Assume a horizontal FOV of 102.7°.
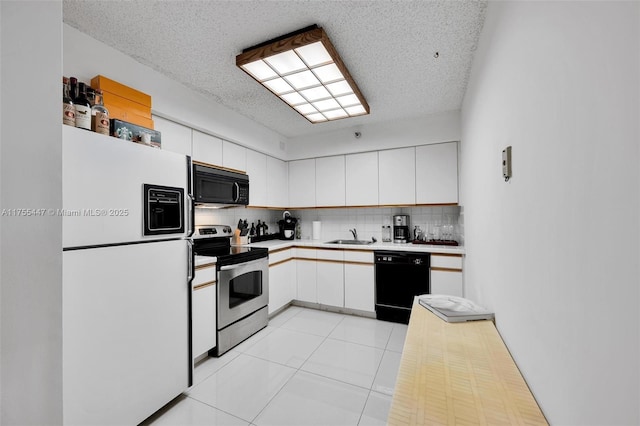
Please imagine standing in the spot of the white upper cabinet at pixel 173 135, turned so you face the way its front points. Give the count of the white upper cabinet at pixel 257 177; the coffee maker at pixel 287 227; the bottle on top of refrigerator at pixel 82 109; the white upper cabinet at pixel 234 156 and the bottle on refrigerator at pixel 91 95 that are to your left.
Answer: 3

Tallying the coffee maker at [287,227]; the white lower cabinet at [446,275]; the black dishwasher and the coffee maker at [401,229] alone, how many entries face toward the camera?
4

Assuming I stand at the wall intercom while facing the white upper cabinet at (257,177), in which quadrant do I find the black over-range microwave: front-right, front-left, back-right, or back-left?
front-left

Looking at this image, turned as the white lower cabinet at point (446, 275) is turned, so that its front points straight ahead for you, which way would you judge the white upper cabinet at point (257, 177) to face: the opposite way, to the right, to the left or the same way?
to the left

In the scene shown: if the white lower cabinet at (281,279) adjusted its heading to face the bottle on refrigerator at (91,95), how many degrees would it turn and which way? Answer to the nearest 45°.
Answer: approximately 90° to its right

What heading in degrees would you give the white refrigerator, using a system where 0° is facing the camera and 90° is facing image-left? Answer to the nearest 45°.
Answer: approximately 315°

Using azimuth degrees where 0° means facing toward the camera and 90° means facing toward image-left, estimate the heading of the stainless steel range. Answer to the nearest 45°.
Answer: approximately 315°

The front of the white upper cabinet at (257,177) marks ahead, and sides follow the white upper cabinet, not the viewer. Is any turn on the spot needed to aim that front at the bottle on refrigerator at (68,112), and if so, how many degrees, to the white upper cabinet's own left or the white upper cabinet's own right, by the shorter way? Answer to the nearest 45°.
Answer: approximately 90° to the white upper cabinet's own right

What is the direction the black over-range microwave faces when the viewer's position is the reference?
facing the viewer and to the right of the viewer

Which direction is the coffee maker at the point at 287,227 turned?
toward the camera

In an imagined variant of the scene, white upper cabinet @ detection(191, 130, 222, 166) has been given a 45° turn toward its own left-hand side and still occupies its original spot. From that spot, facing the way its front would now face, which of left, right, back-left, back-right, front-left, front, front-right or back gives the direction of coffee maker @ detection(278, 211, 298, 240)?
front-left

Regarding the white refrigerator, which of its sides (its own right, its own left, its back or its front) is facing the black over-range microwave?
left

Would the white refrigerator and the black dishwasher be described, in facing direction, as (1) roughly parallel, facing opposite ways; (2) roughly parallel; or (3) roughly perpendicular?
roughly perpendicular

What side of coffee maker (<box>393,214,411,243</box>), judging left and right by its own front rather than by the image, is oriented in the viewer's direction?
front

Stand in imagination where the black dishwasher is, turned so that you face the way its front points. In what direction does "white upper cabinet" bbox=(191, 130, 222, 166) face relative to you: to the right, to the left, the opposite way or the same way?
to the left

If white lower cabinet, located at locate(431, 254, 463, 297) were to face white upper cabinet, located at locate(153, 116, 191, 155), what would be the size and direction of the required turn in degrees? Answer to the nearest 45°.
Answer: approximately 45° to its right

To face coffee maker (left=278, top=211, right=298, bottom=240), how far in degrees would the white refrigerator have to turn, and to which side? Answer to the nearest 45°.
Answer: approximately 90° to its left

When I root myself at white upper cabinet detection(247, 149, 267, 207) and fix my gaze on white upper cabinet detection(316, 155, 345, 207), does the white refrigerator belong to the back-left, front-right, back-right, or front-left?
back-right

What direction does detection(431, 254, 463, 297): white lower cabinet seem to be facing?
toward the camera
